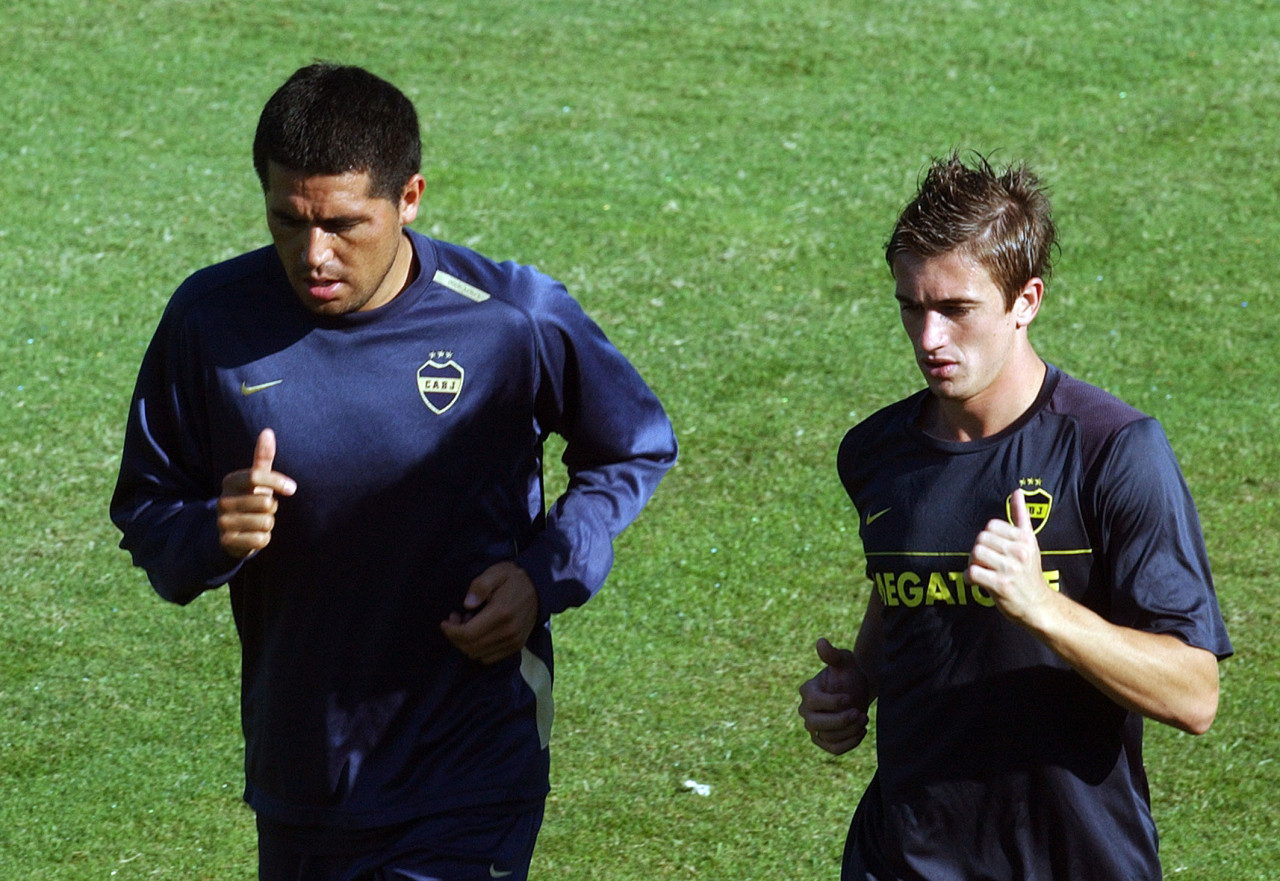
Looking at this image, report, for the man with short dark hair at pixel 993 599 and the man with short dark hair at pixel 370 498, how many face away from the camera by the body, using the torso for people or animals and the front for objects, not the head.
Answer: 0

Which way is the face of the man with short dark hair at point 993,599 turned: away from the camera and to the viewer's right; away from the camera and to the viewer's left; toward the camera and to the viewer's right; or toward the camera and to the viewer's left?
toward the camera and to the viewer's left

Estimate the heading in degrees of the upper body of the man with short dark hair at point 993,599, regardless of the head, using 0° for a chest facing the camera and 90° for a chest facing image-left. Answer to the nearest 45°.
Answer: approximately 45°

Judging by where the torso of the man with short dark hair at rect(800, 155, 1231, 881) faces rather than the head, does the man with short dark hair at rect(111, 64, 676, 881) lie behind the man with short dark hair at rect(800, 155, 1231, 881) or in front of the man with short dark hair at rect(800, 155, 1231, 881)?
in front

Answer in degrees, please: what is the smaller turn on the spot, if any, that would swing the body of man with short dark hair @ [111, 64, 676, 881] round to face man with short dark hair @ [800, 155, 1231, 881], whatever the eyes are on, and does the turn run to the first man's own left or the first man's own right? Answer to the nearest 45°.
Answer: approximately 90° to the first man's own left

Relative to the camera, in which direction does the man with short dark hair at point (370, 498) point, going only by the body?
toward the camera
